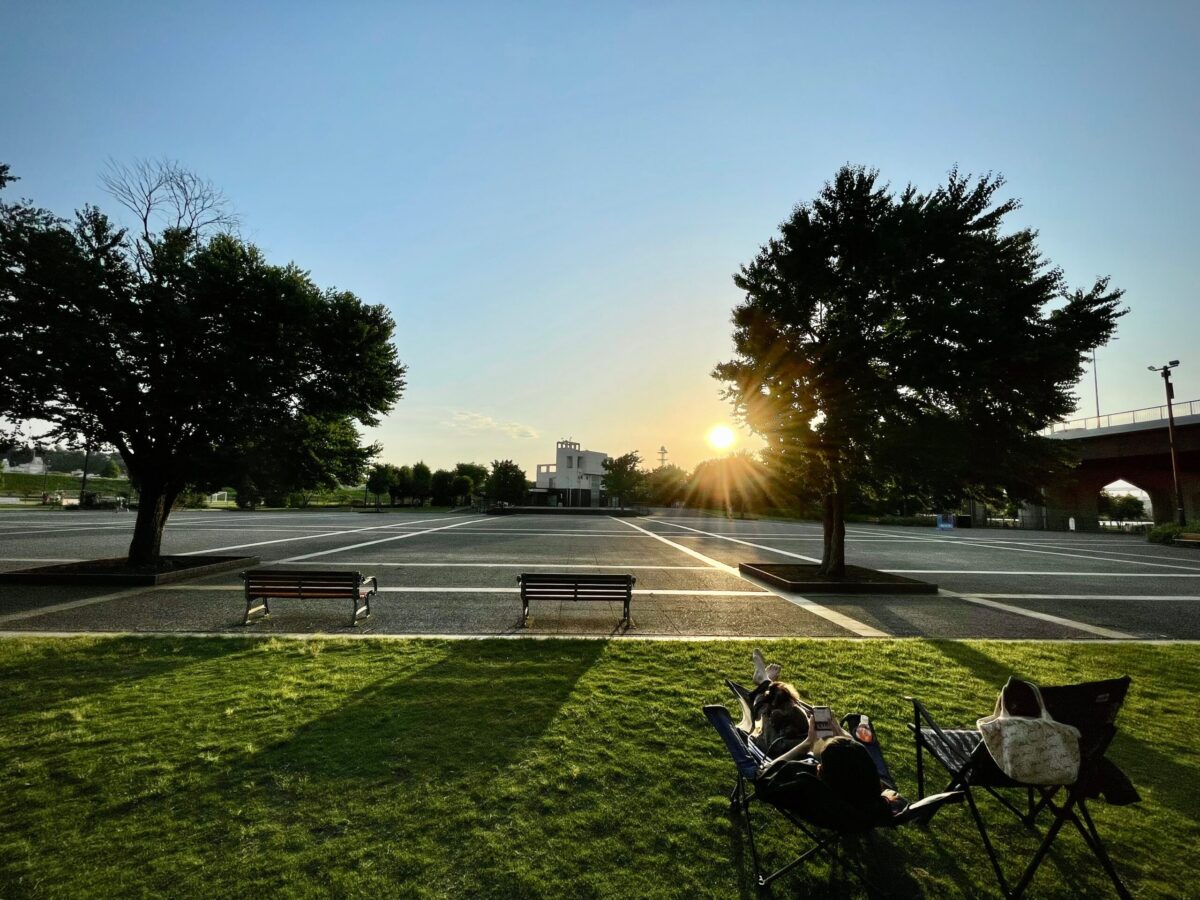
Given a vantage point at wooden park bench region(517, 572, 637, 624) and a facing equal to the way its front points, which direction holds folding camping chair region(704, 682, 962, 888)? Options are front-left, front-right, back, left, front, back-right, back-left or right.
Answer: back

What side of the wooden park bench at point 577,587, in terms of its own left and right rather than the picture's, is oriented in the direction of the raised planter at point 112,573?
left

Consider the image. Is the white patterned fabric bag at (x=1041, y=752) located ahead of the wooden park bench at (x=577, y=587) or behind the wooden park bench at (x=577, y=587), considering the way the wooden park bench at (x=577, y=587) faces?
behind

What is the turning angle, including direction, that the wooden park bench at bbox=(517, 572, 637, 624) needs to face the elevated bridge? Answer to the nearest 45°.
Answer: approximately 45° to its right

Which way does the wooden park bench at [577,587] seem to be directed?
away from the camera

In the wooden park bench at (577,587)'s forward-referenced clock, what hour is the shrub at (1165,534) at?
The shrub is roughly at 2 o'clock from the wooden park bench.

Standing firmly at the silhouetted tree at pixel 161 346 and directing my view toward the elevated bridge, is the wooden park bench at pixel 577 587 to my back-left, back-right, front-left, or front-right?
front-right

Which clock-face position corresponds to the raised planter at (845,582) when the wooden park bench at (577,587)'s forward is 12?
The raised planter is roughly at 2 o'clock from the wooden park bench.

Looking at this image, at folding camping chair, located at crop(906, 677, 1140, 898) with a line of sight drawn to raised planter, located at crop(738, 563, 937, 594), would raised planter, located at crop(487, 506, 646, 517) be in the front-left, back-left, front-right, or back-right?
front-left
